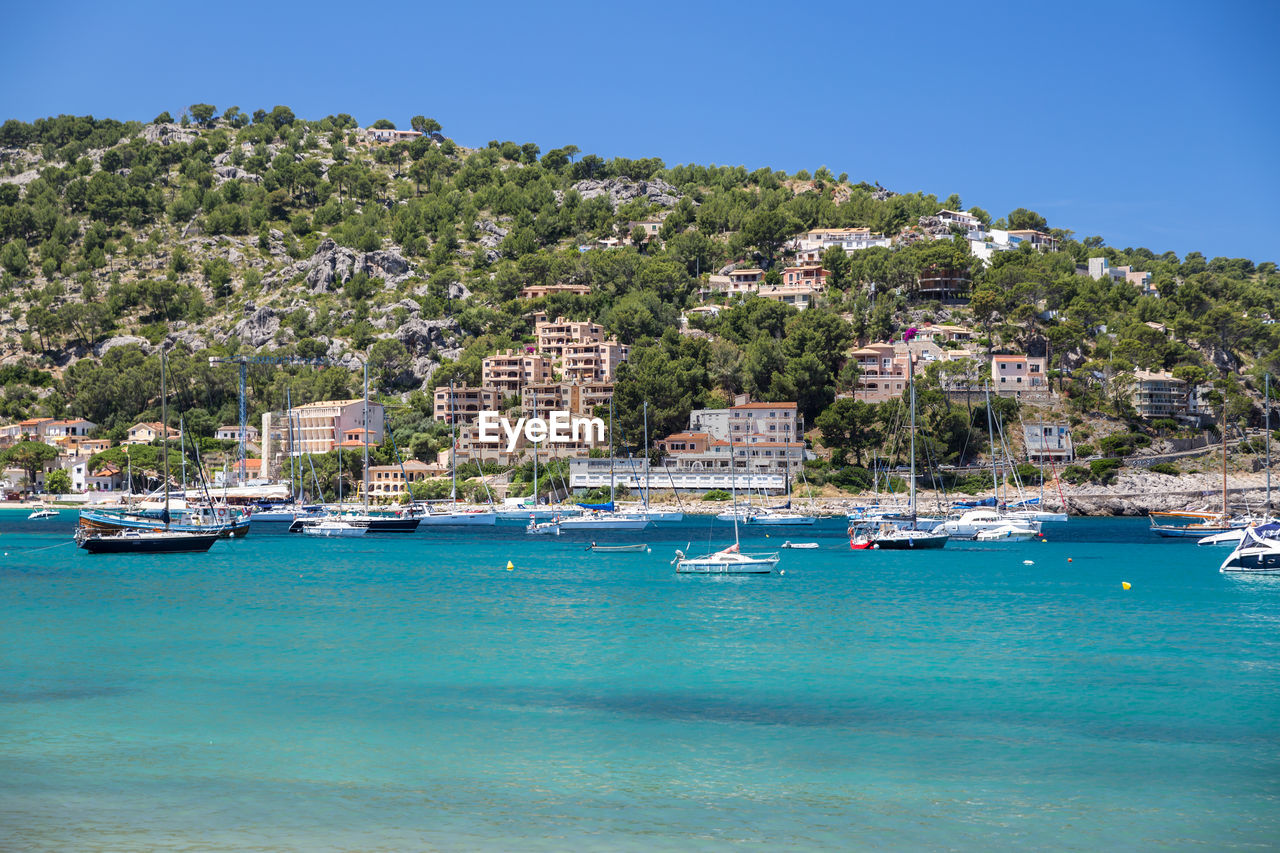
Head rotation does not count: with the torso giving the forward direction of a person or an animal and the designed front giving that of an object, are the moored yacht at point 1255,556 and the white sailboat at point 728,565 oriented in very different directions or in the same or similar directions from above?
same or similar directions
